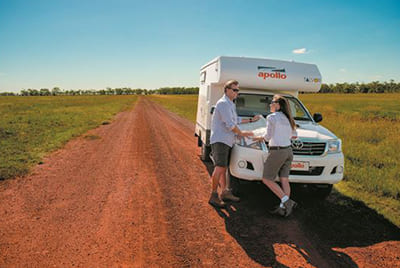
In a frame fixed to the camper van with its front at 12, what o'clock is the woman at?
The woman is roughly at 1 o'clock from the camper van.

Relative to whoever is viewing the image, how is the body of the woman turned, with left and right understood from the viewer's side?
facing away from the viewer and to the left of the viewer

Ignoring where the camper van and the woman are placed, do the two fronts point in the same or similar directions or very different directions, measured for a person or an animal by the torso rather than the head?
very different directions

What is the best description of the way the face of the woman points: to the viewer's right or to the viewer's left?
to the viewer's left

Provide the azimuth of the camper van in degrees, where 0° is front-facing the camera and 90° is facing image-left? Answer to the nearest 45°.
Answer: approximately 315°
